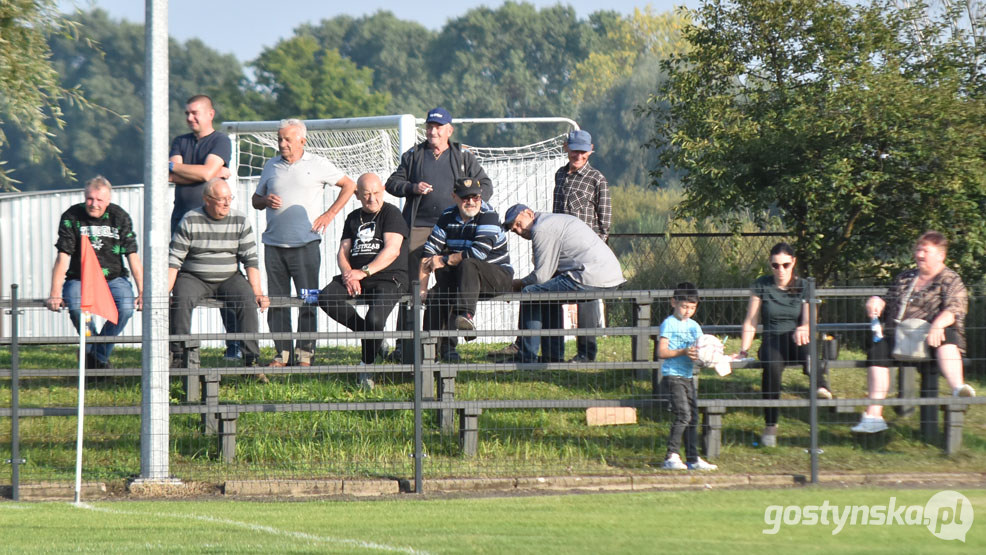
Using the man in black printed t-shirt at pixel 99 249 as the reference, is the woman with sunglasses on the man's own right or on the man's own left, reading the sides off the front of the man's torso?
on the man's own left

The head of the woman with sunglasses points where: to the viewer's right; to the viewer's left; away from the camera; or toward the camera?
toward the camera

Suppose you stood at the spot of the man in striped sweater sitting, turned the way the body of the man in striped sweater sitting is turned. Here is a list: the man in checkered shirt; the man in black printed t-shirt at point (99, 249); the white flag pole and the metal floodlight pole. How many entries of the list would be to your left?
1

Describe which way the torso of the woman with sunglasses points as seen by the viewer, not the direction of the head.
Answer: toward the camera

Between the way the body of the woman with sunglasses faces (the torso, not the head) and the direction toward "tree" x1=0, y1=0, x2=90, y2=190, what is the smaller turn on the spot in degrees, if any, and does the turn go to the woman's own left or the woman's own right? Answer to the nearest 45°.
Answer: approximately 90° to the woman's own right

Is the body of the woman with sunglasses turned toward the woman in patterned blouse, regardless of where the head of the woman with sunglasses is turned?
no

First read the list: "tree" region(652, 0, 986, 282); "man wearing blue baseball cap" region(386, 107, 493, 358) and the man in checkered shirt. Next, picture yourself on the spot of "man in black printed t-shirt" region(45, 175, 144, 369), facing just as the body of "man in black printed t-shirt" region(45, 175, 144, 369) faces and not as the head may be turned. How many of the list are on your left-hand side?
3

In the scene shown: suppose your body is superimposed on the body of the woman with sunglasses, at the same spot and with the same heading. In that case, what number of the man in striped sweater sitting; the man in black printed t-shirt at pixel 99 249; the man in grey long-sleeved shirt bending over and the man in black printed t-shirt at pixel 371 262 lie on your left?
0

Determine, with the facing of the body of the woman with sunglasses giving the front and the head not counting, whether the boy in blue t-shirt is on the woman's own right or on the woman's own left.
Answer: on the woman's own right

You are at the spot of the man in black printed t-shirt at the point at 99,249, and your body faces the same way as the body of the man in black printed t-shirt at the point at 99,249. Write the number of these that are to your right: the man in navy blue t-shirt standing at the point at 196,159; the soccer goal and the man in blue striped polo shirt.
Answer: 0

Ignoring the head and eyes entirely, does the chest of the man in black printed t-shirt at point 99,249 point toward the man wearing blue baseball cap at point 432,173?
no

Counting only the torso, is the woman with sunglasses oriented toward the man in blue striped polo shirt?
no

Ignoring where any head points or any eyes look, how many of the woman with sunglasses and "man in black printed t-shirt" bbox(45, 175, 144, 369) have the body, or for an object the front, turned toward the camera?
2

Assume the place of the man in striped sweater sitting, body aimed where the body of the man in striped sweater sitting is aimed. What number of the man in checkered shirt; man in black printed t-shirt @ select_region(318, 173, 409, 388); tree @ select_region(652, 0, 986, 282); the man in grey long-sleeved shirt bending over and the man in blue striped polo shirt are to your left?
5

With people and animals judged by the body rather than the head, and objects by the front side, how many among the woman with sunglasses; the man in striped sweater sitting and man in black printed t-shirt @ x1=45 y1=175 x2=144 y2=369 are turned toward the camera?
3

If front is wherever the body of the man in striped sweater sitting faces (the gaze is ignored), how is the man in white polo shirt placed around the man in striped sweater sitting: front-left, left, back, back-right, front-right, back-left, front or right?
back-left

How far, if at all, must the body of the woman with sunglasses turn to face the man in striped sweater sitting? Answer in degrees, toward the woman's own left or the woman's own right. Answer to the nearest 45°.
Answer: approximately 90° to the woman's own right

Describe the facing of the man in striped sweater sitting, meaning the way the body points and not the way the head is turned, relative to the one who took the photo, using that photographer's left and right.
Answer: facing the viewer
